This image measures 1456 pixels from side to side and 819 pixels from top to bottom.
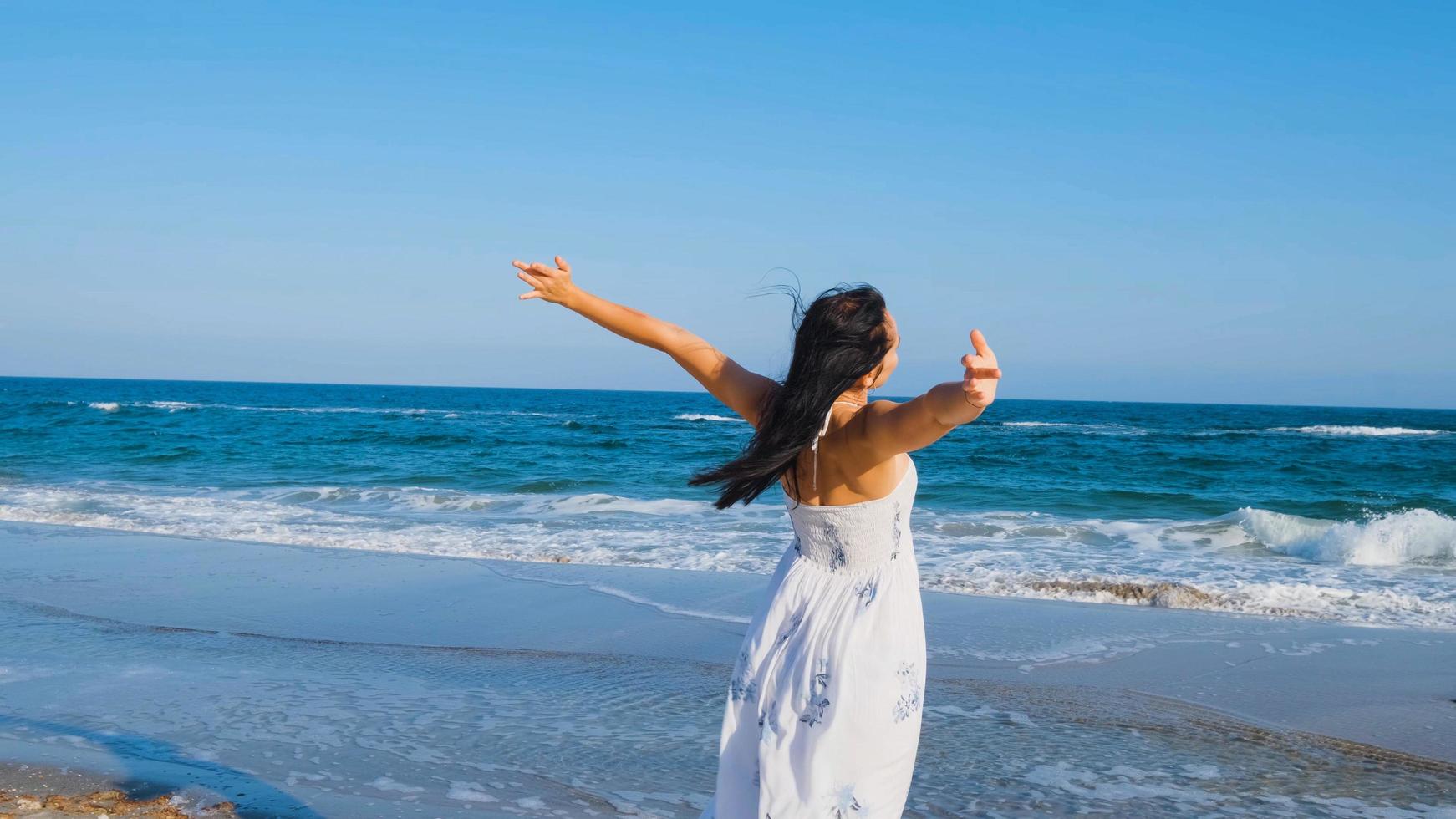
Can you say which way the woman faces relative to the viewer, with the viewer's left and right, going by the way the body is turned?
facing away from the viewer and to the right of the viewer

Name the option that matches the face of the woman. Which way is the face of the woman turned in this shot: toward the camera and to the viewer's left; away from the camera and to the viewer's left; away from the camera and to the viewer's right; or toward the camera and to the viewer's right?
away from the camera and to the viewer's right
